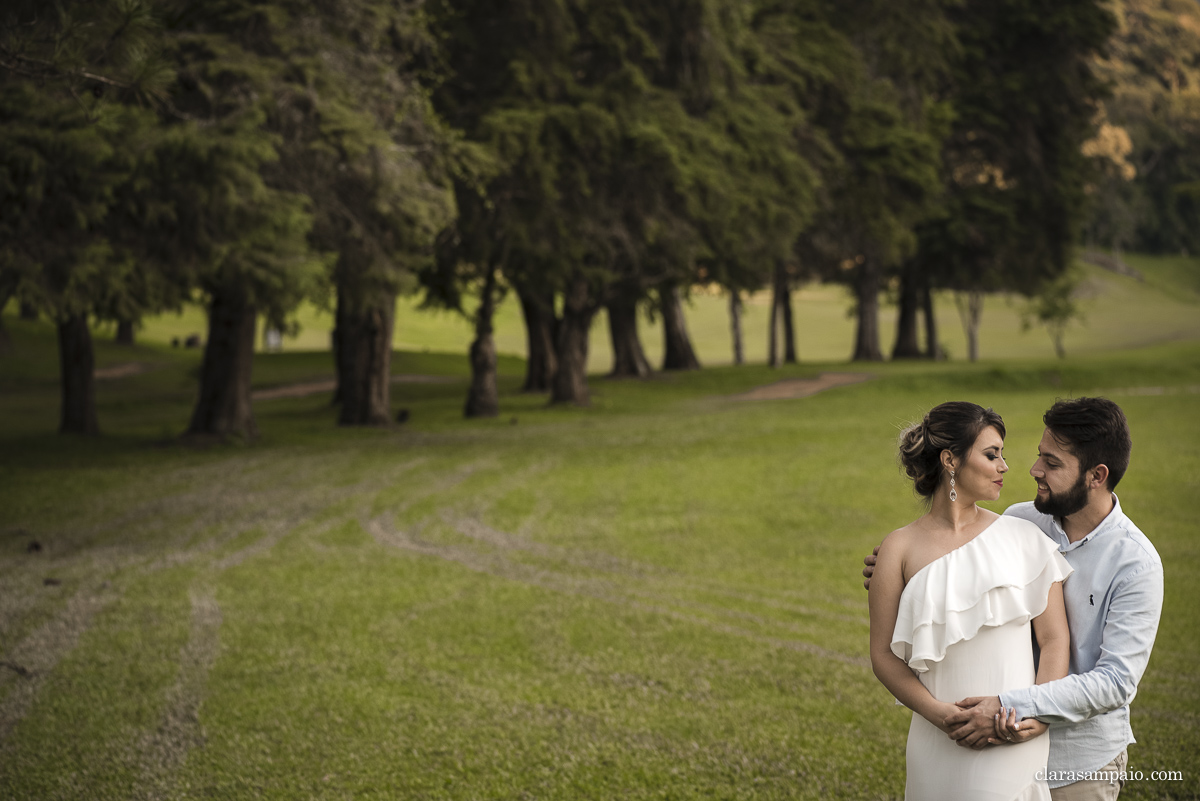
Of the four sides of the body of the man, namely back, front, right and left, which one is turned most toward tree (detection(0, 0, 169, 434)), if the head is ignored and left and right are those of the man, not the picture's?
right

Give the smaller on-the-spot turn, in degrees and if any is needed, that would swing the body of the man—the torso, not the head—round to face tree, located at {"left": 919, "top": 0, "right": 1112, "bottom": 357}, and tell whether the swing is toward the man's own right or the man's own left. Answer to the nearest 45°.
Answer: approximately 135° to the man's own right

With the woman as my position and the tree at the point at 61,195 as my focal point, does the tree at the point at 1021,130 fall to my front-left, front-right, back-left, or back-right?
front-right

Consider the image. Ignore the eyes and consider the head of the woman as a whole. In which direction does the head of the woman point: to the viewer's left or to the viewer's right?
to the viewer's right

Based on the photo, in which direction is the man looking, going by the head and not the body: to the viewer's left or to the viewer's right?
to the viewer's left

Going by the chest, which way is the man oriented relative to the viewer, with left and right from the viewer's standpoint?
facing the viewer and to the left of the viewer

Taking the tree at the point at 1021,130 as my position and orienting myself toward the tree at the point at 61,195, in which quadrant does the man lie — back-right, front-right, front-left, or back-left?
front-left
